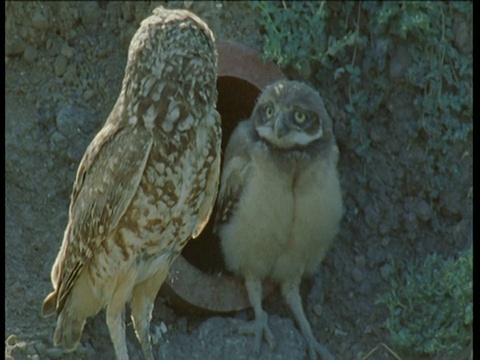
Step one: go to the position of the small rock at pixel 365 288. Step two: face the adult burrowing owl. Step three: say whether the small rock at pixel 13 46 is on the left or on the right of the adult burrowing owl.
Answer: right

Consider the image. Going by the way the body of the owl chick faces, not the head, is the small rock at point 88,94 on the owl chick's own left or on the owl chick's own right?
on the owl chick's own right

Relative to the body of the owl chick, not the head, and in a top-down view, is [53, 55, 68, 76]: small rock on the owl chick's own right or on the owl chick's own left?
on the owl chick's own right

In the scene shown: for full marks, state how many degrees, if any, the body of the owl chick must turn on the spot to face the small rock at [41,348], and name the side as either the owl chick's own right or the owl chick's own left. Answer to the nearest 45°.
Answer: approximately 45° to the owl chick's own right

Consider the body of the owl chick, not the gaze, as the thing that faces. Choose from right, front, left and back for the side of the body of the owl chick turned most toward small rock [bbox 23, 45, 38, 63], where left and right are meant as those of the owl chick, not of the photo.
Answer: right

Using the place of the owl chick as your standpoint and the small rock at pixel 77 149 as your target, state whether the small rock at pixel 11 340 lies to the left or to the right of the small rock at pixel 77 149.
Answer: left

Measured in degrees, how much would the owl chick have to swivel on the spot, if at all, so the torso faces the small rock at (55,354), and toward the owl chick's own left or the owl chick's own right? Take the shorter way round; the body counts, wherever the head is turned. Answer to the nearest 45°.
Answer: approximately 45° to the owl chick's own right

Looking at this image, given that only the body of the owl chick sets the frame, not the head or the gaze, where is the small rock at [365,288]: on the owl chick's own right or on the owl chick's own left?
on the owl chick's own left

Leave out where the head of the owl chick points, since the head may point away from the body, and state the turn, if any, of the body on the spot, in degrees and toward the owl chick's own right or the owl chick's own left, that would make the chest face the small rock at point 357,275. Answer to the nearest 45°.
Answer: approximately 135° to the owl chick's own left

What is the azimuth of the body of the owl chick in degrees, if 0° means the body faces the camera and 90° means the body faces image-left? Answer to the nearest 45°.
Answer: approximately 0°

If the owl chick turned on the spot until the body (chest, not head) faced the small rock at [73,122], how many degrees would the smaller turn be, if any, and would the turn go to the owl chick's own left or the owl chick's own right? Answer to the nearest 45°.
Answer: approximately 90° to the owl chick's own right

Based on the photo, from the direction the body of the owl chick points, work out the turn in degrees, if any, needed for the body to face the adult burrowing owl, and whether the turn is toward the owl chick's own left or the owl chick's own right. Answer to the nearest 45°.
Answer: approximately 45° to the owl chick's own right
